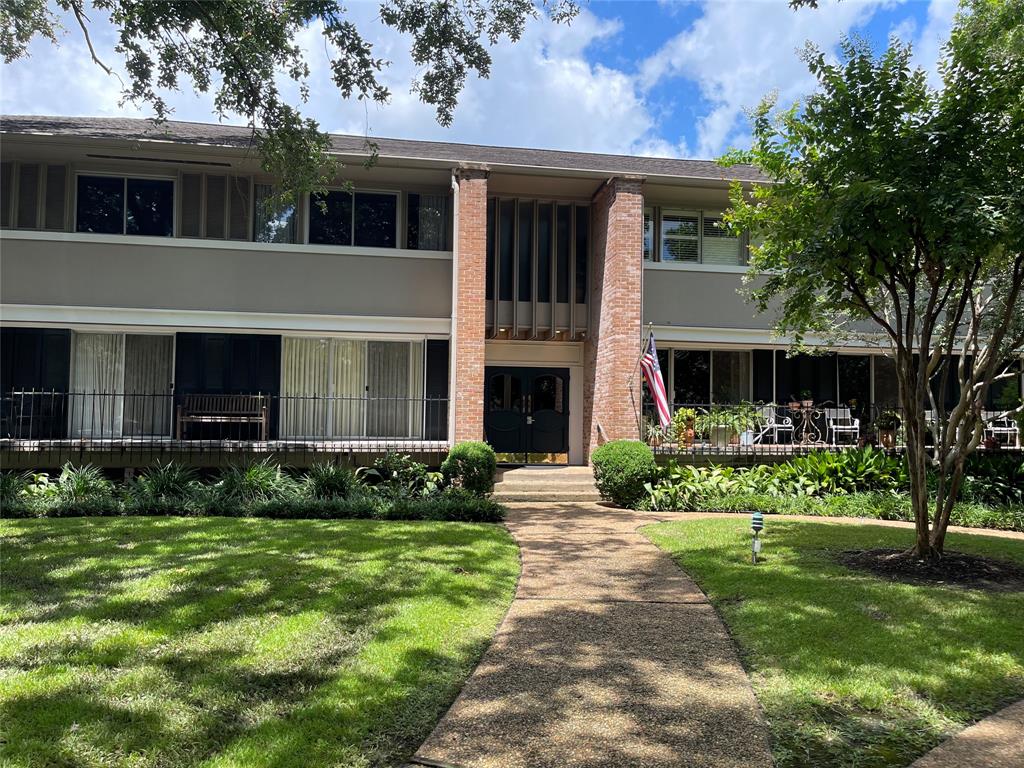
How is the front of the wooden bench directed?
toward the camera

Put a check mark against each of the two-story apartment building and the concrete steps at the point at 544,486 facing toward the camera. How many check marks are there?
2

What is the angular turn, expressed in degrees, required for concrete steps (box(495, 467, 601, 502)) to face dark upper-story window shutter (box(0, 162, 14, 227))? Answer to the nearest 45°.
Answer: approximately 90° to its right

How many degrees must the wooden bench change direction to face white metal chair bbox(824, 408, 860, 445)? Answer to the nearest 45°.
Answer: approximately 90° to its left

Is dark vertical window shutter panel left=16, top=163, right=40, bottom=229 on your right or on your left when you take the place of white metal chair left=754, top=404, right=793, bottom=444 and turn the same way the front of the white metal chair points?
on your right

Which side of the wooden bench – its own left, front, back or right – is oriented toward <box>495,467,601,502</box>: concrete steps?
left

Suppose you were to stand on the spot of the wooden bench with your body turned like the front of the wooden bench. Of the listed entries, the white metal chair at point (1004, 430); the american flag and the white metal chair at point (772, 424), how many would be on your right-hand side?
0

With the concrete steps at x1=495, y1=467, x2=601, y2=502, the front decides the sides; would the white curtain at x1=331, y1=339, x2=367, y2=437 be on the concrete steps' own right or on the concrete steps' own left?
on the concrete steps' own right

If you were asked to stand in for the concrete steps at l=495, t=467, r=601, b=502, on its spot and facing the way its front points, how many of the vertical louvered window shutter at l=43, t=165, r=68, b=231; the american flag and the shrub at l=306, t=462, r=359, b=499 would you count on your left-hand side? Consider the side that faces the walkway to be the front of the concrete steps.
1

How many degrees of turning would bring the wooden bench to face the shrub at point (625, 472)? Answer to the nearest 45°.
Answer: approximately 45° to its left

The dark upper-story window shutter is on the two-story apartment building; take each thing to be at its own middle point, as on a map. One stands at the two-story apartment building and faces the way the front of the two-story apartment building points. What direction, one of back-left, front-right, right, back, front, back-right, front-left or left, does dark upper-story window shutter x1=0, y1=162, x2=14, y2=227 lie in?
right

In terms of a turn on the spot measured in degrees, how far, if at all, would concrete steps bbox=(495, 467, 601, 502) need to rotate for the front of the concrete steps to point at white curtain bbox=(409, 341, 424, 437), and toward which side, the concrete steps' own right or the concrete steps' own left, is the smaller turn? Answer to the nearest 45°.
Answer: approximately 135° to the concrete steps' own right

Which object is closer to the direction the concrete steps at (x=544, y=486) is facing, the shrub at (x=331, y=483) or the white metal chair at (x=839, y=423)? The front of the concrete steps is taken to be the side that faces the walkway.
the shrub

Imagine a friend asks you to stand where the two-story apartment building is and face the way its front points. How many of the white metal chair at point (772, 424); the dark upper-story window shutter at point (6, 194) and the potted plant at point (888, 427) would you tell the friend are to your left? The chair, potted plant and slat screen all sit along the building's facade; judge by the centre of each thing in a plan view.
2

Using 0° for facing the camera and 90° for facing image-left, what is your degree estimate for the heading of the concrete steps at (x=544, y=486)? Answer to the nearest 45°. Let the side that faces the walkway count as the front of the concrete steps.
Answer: approximately 0°

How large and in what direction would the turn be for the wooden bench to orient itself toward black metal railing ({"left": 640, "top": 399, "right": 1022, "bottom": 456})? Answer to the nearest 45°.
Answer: approximately 90° to its left

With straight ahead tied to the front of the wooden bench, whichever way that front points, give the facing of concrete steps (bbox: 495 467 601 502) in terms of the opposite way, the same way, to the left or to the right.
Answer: the same way
